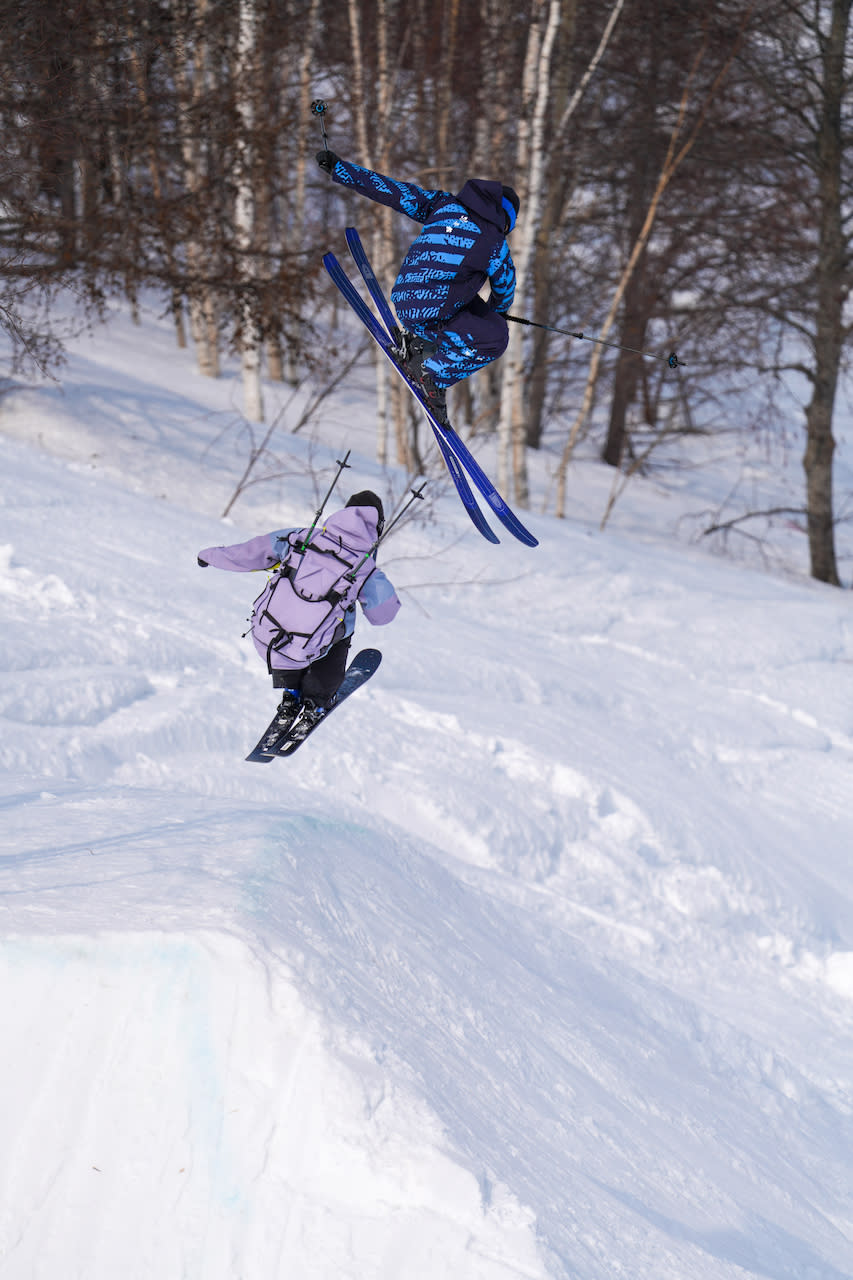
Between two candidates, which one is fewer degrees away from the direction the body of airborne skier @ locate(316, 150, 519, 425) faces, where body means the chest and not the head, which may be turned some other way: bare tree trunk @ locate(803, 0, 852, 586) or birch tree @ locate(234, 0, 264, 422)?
the bare tree trunk

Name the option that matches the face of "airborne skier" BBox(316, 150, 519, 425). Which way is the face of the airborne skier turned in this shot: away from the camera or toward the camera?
away from the camera

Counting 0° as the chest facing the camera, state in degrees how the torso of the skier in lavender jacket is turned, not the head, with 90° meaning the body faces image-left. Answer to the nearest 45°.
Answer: approximately 225°

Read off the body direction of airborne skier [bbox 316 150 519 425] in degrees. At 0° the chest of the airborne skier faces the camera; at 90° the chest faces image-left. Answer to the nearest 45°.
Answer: approximately 225°

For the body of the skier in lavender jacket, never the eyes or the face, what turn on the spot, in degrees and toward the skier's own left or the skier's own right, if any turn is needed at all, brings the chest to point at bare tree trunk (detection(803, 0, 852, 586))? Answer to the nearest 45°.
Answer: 0° — they already face it

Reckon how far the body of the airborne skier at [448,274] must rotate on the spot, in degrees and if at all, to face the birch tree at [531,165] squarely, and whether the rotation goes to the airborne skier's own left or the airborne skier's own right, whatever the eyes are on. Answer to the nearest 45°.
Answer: approximately 45° to the airborne skier's own left

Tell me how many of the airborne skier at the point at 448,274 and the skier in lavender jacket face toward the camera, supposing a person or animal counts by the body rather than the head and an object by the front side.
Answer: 0

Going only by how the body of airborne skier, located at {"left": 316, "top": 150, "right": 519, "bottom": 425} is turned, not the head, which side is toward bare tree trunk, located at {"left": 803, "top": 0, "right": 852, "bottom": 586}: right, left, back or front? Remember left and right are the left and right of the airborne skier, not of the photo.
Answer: front

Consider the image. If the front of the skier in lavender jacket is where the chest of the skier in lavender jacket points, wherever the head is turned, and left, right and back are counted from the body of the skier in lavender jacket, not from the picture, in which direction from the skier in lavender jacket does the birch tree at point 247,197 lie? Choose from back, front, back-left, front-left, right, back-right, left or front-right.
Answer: front-left
